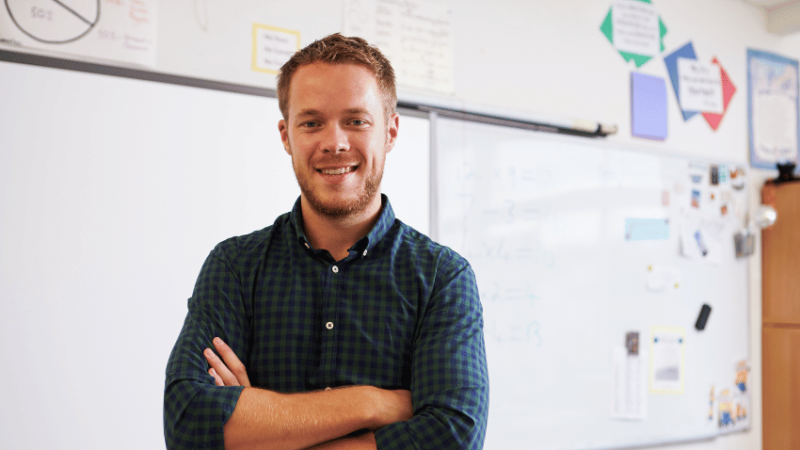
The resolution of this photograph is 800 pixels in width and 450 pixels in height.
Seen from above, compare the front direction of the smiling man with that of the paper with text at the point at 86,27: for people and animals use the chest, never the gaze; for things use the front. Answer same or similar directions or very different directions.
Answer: same or similar directions

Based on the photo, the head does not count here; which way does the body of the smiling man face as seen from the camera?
toward the camera

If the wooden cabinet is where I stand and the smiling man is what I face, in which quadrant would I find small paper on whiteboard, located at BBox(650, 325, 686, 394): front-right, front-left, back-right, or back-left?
front-right

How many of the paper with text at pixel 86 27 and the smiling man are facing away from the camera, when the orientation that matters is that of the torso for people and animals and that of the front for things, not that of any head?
0

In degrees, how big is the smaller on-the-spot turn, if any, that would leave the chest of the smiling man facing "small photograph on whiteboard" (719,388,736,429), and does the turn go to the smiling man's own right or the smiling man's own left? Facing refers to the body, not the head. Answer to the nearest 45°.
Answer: approximately 135° to the smiling man's own left

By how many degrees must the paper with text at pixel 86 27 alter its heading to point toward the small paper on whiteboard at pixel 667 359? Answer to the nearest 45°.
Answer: approximately 135° to its left

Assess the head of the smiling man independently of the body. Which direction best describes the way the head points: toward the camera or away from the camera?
toward the camera

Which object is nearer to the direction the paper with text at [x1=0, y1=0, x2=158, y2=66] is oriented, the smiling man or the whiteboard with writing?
the smiling man

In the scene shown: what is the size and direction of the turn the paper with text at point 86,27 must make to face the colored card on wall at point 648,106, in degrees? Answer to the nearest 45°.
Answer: approximately 135° to its left

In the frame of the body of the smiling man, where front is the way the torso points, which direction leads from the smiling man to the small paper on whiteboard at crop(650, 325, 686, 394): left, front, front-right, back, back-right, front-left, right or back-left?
back-left
